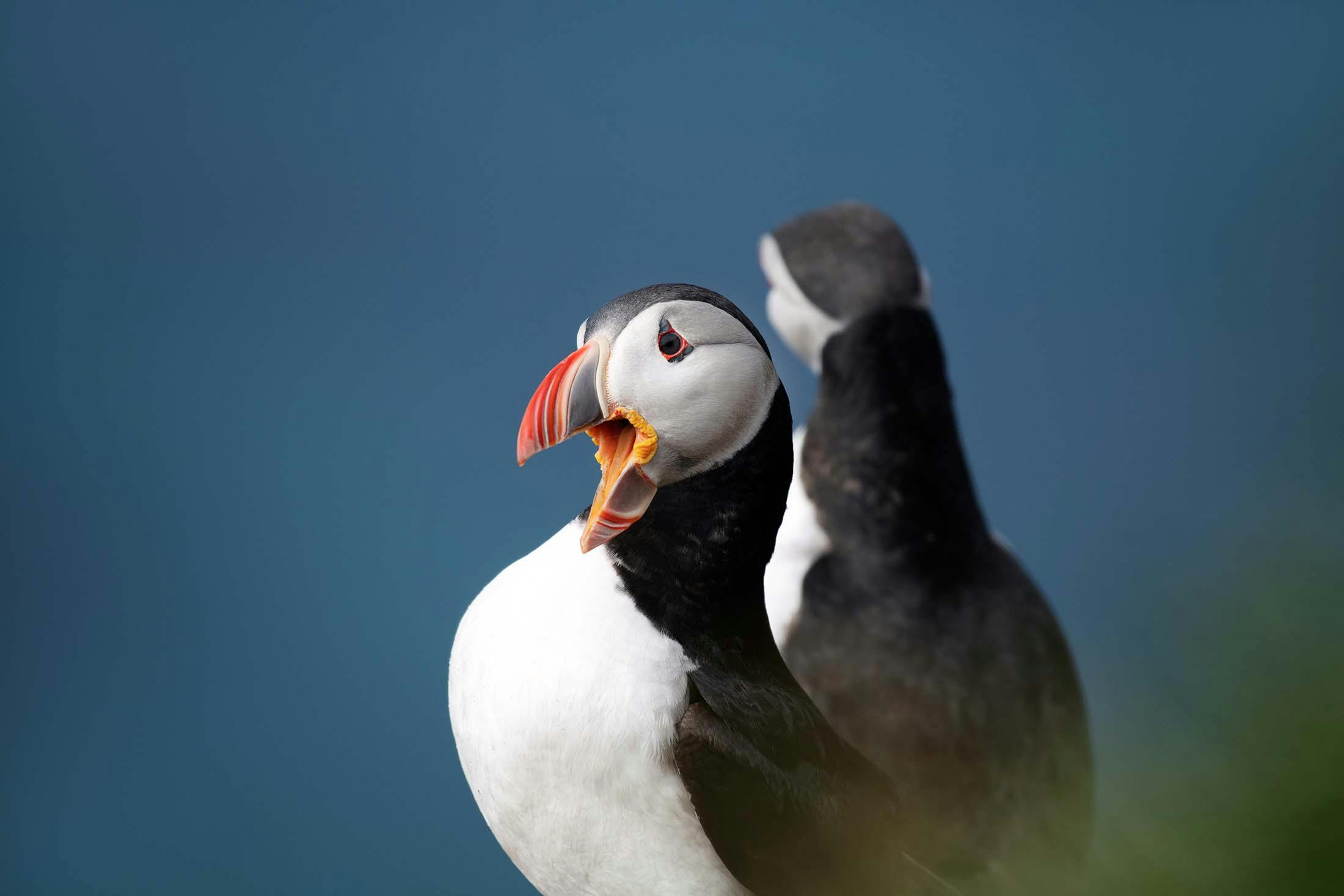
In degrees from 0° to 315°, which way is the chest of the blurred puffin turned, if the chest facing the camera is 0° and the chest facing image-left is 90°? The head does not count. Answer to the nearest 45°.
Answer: approximately 135°
